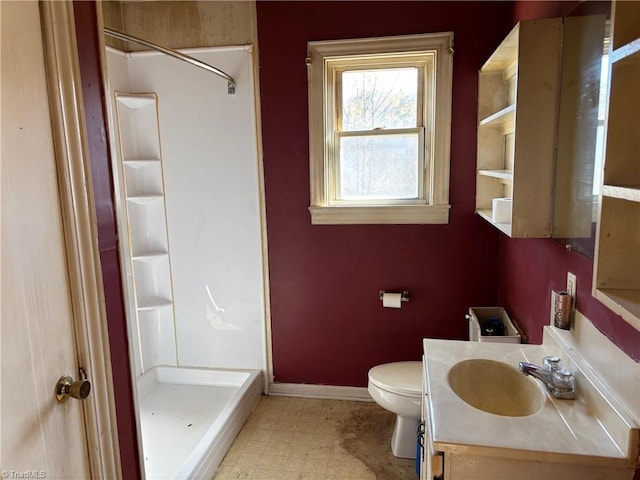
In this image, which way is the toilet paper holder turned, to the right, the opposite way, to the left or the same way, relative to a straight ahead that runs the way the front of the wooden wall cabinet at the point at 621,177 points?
to the left

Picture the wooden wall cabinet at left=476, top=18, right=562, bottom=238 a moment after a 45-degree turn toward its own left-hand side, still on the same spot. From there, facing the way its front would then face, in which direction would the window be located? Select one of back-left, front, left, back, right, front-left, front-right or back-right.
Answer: right

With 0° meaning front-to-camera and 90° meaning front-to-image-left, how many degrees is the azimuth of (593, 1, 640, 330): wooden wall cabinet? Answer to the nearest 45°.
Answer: approximately 45°

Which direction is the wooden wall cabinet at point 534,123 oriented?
to the viewer's left

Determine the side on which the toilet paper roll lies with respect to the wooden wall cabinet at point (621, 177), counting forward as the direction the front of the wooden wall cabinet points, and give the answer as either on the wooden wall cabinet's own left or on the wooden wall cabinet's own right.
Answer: on the wooden wall cabinet's own right

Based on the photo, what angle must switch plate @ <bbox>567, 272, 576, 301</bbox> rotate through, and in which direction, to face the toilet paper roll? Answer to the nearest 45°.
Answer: approximately 90° to its right

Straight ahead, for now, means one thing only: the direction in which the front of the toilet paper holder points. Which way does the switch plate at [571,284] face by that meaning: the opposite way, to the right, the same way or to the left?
to the right
